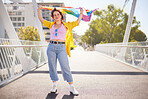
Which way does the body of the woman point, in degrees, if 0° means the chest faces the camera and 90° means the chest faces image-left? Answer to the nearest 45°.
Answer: approximately 0°

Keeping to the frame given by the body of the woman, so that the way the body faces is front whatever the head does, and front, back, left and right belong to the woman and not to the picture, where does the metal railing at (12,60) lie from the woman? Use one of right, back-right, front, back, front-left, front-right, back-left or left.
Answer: back-right
